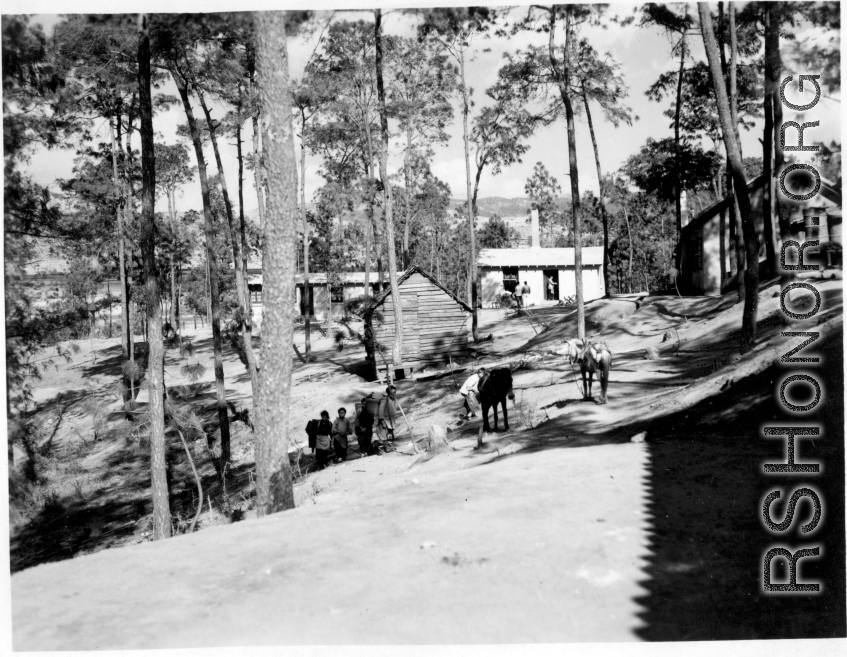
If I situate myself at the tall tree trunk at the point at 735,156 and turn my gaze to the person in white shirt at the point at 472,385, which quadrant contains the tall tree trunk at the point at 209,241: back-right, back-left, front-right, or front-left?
front-right

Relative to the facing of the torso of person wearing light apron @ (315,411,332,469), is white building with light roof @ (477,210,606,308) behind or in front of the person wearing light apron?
behind

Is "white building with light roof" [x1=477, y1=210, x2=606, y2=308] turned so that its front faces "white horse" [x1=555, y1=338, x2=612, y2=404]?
yes

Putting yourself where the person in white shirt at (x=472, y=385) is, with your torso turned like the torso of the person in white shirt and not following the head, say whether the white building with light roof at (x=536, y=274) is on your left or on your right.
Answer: on your left

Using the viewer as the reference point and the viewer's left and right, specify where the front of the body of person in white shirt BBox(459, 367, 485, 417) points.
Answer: facing to the right of the viewer

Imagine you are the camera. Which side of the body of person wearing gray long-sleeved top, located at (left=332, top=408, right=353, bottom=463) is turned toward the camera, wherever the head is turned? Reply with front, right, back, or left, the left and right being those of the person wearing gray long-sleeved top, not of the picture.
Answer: front

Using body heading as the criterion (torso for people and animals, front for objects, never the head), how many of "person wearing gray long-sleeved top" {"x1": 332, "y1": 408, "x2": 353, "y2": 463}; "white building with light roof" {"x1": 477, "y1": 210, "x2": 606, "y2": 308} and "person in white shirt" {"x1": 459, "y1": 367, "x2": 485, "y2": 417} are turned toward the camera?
2

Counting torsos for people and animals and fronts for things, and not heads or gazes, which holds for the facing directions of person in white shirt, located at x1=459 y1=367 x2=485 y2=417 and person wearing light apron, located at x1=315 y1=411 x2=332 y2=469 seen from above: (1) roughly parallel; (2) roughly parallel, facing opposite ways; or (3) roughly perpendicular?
roughly perpendicular
